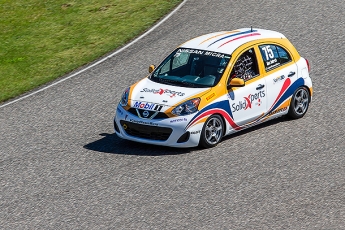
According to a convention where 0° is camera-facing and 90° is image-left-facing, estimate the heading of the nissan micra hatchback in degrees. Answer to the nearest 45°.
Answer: approximately 45°
